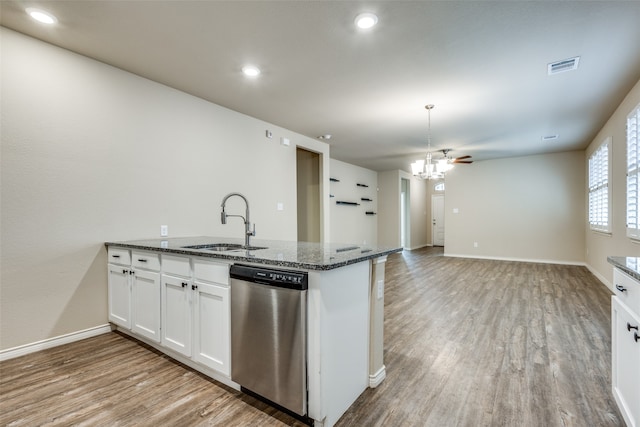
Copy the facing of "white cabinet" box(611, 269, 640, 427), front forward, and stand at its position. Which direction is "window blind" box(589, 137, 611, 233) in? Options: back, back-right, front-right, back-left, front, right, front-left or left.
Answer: right

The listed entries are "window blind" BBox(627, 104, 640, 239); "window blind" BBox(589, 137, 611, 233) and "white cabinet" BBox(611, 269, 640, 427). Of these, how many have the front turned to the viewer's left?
3

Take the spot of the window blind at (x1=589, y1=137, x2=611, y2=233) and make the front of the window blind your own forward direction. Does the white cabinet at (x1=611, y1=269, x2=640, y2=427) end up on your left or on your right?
on your left

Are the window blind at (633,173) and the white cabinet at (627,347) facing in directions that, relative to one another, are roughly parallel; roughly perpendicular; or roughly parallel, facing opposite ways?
roughly parallel

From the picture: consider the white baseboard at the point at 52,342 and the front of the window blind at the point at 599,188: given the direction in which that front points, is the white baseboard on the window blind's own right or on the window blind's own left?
on the window blind's own left

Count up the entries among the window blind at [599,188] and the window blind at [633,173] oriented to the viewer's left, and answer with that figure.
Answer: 2

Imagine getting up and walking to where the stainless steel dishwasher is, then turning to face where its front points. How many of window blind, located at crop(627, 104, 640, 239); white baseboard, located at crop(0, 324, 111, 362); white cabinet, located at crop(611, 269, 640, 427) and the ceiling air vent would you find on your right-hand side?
1

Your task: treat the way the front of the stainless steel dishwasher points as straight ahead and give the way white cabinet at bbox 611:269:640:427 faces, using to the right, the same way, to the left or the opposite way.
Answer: to the right

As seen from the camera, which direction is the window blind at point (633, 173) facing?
to the viewer's left

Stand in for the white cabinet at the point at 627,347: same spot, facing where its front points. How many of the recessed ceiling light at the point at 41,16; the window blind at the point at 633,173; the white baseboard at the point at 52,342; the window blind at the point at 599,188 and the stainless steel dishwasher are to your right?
2

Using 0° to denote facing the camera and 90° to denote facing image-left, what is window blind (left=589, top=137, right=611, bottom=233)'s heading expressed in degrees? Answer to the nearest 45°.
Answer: approximately 90°

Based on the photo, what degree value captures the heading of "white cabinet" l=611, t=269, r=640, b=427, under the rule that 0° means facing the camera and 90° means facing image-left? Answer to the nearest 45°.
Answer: approximately 90°

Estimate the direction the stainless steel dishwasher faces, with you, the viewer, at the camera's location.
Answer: facing the viewer and to the left of the viewer
